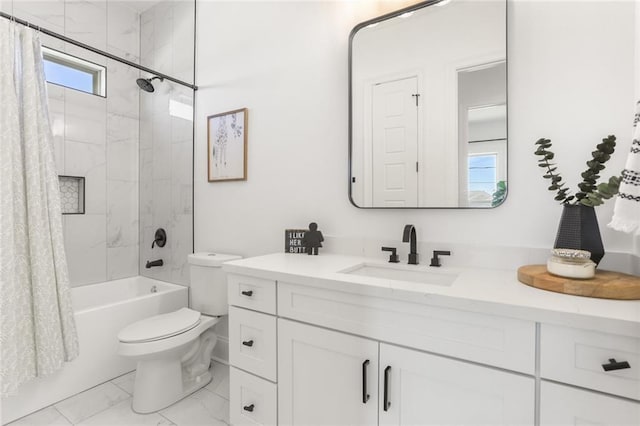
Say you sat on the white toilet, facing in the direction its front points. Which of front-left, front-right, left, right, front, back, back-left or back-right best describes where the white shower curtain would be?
front-right

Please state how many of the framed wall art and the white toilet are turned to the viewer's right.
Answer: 0

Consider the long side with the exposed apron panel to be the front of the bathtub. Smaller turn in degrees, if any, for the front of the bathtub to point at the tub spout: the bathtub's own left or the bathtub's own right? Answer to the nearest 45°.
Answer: approximately 90° to the bathtub's own left

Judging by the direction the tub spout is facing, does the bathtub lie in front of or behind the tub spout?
in front

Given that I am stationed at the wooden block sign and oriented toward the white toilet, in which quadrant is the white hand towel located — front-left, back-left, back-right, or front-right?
back-left

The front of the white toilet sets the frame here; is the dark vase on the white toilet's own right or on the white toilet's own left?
on the white toilet's own left

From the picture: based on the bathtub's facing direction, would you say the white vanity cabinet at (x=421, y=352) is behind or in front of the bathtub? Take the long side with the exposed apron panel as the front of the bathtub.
in front

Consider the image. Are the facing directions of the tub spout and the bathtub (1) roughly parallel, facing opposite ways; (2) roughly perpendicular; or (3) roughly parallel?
roughly perpendicular

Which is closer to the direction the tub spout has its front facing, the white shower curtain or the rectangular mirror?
the white shower curtain

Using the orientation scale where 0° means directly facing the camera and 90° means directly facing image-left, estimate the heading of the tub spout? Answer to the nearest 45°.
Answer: approximately 45°

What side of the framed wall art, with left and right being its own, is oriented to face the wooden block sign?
left

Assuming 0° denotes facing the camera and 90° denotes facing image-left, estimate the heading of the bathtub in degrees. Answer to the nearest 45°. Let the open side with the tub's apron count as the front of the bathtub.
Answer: approximately 315°
